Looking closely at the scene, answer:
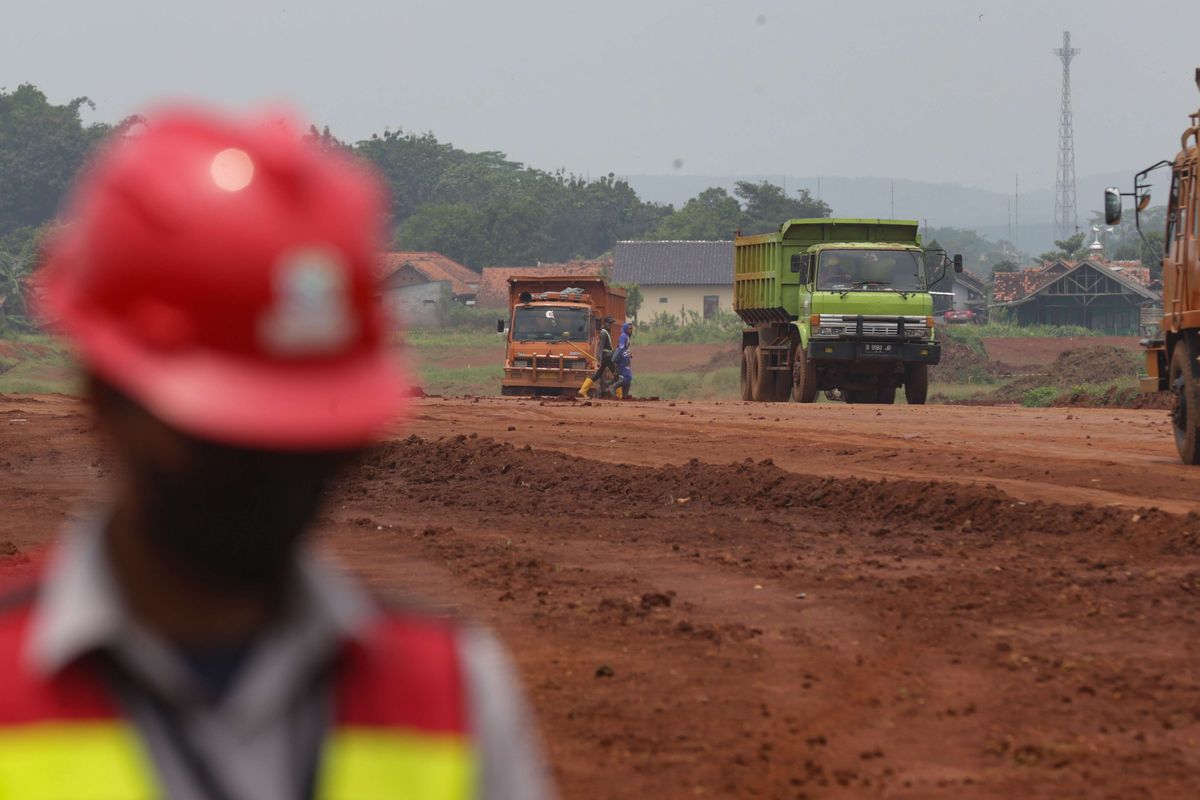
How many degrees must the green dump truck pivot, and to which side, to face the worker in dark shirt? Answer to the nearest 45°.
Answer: approximately 135° to its right

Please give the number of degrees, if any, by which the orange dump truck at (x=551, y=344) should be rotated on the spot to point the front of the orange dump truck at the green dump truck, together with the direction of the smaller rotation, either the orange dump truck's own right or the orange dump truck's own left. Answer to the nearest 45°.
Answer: approximately 45° to the orange dump truck's own left

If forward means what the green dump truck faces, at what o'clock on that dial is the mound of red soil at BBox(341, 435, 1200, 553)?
The mound of red soil is roughly at 12 o'clock from the green dump truck.

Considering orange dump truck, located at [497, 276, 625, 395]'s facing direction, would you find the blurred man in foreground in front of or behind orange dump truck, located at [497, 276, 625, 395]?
in front

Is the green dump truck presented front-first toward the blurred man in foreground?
yes

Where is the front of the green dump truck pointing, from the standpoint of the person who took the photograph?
facing the viewer

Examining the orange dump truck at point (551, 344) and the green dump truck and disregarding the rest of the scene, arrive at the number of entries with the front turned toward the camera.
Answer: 2
